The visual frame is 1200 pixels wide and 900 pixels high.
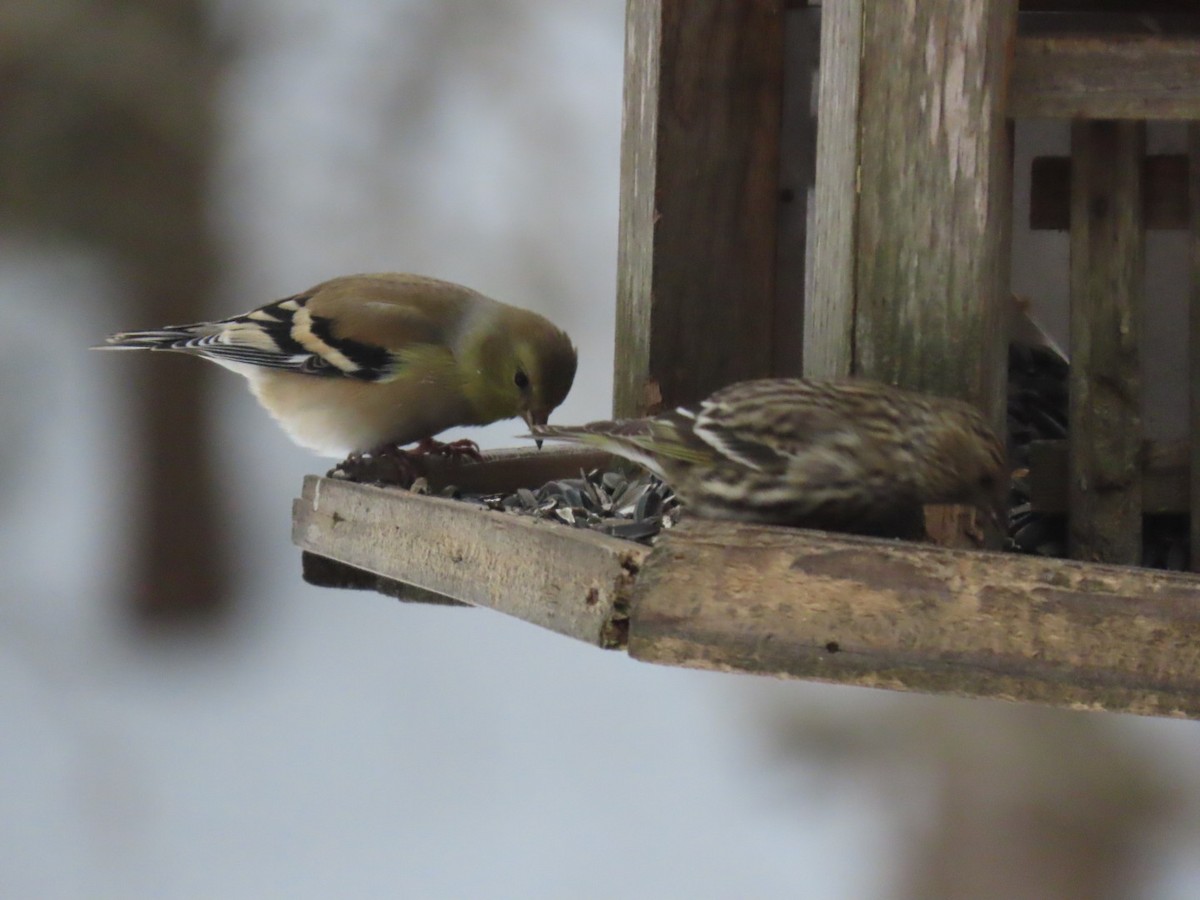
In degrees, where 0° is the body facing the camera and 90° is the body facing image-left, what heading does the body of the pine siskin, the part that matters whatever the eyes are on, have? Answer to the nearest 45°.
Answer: approximately 270°

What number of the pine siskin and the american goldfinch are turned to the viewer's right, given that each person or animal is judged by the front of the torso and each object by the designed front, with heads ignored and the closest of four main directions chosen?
2

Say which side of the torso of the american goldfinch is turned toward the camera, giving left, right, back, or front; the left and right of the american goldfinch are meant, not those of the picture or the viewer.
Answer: right
